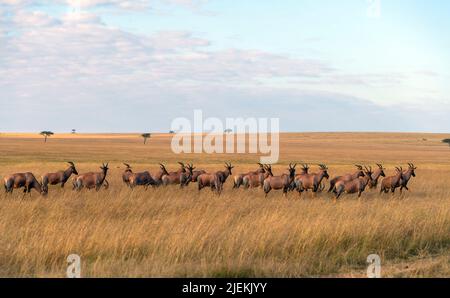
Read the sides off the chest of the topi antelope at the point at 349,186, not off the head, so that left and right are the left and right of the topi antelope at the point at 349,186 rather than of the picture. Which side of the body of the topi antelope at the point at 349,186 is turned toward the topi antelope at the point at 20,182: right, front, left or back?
back

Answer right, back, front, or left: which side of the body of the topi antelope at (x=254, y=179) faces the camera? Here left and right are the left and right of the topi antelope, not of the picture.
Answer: right

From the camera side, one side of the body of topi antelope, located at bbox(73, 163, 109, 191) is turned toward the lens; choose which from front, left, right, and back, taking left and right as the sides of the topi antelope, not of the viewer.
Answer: right

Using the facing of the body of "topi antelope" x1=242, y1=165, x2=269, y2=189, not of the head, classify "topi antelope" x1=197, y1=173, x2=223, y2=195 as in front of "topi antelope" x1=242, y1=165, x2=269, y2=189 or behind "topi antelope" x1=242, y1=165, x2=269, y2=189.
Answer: behind

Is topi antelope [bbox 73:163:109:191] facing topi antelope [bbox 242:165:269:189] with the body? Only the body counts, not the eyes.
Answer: yes

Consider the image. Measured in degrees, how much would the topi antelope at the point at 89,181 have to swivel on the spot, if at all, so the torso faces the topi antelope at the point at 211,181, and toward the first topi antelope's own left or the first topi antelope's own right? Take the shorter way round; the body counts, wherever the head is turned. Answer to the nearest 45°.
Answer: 0° — it already faces it

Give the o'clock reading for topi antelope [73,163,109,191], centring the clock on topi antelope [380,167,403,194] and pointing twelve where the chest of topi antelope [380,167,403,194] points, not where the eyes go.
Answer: topi antelope [73,163,109,191] is roughly at 5 o'clock from topi antelope [380,167,403,194].

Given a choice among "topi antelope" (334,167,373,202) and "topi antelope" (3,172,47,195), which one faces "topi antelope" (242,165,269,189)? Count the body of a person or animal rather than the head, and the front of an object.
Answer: "topi antelope" (3,172,47,195)

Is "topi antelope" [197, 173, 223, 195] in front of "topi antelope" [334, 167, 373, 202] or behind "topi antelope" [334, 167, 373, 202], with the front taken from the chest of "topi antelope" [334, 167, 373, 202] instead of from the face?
behind

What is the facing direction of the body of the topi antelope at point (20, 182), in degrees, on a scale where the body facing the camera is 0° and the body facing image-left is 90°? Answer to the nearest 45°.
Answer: approximately 270°

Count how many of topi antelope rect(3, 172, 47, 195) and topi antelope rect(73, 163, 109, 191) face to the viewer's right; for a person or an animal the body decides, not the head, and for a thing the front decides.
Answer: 2

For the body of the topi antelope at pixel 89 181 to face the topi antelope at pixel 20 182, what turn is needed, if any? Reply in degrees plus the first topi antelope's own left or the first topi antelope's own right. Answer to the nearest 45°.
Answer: approximately 180°

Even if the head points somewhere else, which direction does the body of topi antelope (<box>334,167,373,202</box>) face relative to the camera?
to the viewer's right
